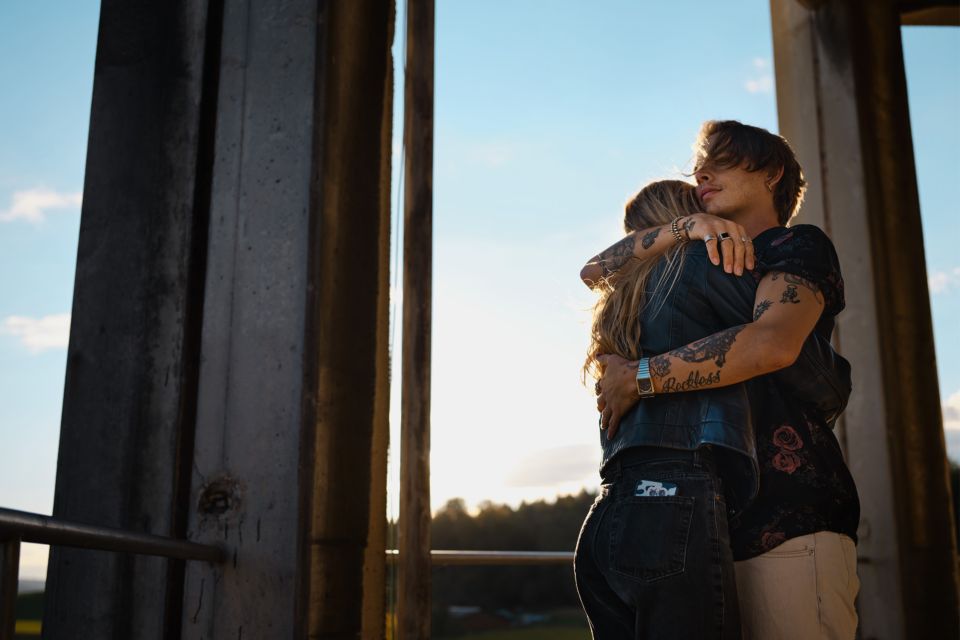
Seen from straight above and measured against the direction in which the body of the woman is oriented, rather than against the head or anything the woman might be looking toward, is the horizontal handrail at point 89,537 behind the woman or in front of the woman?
behind

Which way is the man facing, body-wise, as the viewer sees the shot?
to the viewer's left

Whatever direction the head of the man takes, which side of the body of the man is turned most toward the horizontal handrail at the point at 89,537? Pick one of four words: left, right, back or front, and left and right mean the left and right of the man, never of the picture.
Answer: front

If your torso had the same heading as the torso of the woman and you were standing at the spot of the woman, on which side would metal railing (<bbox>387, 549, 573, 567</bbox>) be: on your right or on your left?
on your left

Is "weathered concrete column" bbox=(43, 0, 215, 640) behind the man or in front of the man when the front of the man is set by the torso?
in front

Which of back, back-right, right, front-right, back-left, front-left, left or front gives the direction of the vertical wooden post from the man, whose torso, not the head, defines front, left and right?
front-right

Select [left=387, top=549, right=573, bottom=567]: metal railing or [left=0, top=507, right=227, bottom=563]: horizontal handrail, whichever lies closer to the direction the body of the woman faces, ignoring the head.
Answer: the metal railing

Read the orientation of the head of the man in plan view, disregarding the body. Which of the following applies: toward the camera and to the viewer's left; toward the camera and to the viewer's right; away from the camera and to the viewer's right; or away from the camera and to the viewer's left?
toward the camera and to the viewer's left

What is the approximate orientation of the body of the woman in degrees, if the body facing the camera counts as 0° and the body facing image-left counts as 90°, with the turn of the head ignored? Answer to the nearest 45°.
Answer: approximately 225°

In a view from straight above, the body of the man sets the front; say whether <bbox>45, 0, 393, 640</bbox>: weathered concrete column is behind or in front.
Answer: in front
